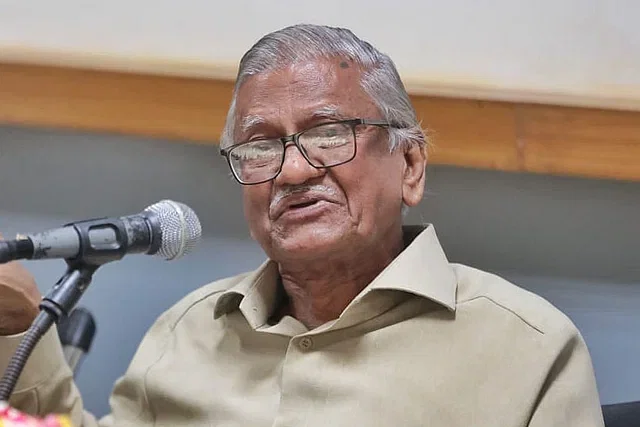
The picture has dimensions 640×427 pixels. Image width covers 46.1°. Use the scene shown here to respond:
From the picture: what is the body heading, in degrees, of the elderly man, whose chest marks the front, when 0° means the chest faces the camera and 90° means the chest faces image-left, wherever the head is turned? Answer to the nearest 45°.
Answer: approximately 45°

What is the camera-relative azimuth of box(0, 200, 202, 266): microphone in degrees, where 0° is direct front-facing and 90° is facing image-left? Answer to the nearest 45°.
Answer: approximately 270°

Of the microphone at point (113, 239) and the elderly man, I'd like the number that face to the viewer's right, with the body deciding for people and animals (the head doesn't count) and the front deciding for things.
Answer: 1

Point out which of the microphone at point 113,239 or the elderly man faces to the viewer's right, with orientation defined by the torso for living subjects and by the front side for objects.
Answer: the microphone

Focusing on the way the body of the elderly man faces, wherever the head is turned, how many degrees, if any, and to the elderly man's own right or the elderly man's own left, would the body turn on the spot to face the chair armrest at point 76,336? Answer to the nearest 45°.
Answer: approximately 90° to the elderly man's own right

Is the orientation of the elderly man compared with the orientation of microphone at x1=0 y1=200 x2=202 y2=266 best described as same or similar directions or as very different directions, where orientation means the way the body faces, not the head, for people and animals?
very different directions

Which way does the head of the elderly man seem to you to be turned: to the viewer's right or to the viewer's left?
to the viewer's left
